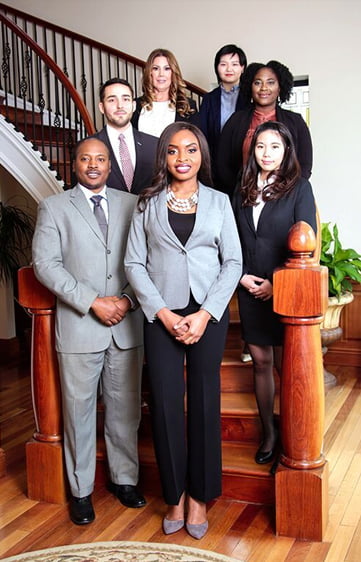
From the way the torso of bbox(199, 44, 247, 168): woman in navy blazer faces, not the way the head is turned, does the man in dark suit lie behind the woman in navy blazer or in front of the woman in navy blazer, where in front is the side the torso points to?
in front

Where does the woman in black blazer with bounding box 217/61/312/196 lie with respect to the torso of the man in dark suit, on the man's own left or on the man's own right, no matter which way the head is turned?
on the man's own left

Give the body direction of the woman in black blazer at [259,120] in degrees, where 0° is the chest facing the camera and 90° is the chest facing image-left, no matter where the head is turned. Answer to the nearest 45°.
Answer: approximately 0°

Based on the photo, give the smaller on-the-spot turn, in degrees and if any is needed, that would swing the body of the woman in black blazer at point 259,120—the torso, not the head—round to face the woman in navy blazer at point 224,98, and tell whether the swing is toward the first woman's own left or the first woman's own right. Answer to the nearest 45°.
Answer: approximately 135° to the first woman's own right

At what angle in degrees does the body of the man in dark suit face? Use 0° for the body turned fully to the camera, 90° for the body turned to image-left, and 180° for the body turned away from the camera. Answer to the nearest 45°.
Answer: approximately 0°

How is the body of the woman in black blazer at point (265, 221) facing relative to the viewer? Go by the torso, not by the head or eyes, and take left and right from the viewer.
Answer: facing the viewer and to the left of the viewer

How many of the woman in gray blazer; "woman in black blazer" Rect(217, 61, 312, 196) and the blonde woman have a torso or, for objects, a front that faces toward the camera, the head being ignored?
3
